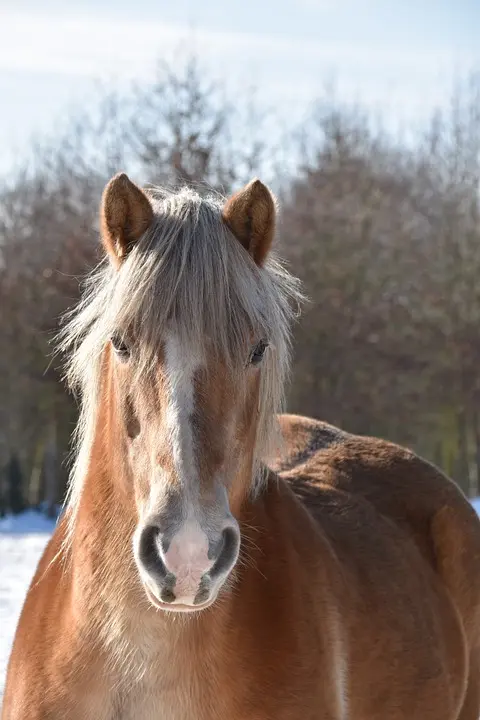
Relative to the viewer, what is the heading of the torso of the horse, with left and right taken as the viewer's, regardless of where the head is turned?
facing the viewer and to the left of the viewer
